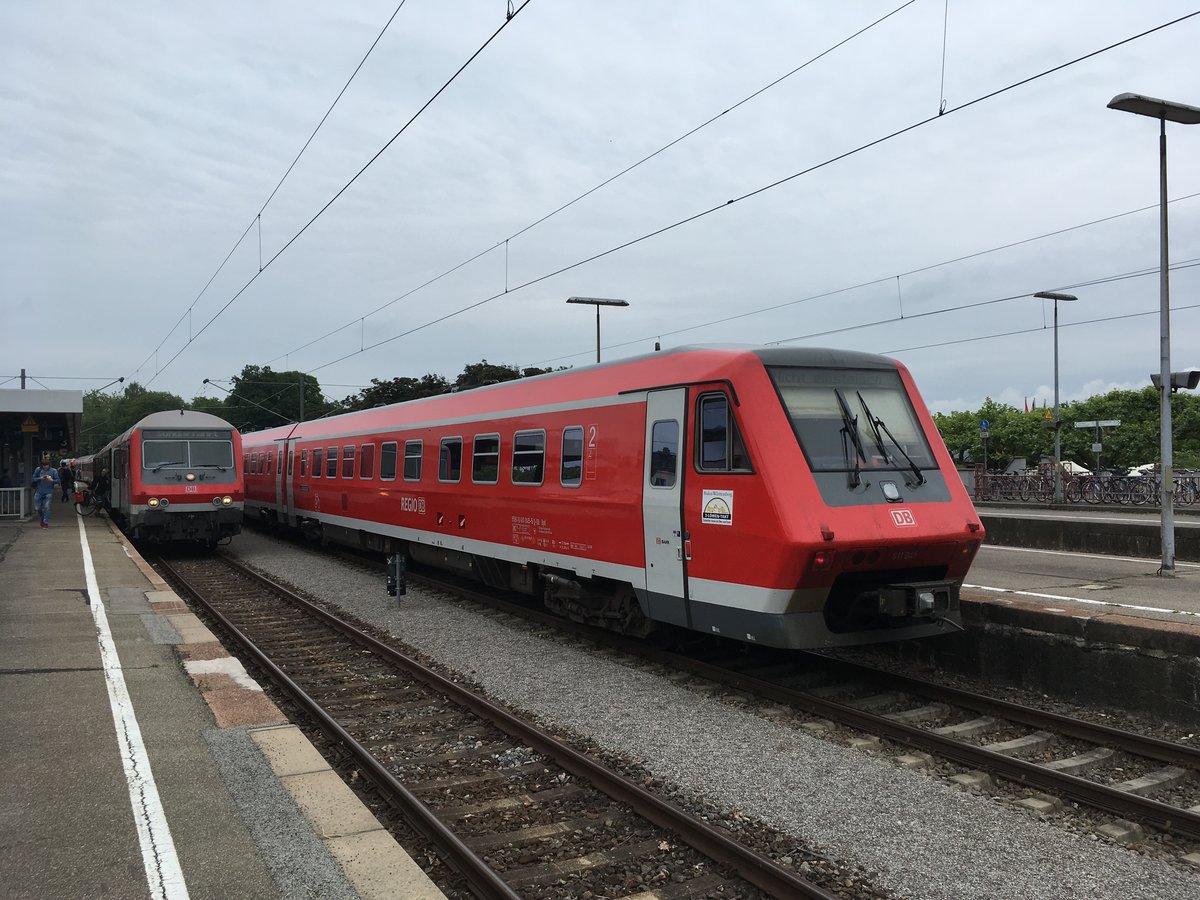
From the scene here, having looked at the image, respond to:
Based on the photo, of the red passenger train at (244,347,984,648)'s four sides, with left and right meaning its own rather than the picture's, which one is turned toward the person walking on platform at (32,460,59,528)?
back

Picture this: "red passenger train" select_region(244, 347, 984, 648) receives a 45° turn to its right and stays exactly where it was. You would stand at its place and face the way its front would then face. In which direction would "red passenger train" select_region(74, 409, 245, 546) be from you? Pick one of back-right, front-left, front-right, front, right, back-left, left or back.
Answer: back-right

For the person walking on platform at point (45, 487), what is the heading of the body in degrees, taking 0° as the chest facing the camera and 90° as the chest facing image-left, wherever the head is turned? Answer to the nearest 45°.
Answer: approximately 0°

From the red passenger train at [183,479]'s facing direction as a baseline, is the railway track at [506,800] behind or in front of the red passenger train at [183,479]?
in front

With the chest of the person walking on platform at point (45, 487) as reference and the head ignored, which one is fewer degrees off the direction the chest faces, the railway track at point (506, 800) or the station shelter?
the railway track

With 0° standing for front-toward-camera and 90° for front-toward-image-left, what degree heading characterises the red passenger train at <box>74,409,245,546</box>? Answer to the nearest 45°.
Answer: approximately 0°

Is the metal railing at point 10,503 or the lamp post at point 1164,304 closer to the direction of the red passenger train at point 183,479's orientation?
the lamp post

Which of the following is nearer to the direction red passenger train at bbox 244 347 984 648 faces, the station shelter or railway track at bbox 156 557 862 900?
the railway track

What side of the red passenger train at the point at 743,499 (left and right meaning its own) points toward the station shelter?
back

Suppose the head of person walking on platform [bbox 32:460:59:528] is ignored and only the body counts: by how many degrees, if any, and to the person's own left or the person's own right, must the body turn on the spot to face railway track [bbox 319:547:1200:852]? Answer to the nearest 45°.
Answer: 0° — they already face it
